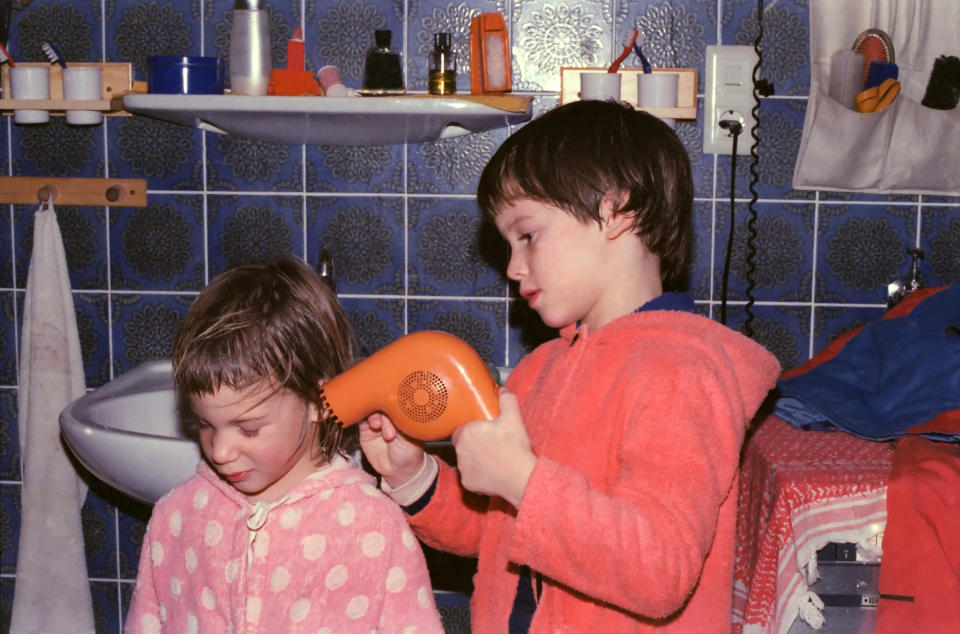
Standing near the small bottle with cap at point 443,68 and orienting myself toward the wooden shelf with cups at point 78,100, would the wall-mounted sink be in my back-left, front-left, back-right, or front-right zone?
front-left

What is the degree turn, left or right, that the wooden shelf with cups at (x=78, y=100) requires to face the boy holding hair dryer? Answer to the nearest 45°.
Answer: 0° — it already faces them

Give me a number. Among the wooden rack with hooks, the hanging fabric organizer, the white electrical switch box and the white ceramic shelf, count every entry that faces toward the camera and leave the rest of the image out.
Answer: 4

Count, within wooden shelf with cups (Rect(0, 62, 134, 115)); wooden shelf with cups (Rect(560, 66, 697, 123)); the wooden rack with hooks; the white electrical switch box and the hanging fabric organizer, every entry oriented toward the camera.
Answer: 5

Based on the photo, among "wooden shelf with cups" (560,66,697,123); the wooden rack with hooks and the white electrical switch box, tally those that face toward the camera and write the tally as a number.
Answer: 3

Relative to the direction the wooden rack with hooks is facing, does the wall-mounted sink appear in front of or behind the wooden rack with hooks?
in front

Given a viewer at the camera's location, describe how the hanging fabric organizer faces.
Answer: facing the viewer

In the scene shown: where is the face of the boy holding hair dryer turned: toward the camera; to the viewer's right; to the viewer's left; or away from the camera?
to the viewer's left

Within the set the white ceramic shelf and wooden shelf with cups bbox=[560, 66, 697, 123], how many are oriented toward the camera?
2

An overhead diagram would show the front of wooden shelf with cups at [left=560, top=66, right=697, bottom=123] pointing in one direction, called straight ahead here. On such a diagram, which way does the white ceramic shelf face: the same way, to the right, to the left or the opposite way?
the same way

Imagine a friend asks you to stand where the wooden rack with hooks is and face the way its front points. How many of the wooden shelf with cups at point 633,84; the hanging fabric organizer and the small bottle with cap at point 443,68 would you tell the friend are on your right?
0

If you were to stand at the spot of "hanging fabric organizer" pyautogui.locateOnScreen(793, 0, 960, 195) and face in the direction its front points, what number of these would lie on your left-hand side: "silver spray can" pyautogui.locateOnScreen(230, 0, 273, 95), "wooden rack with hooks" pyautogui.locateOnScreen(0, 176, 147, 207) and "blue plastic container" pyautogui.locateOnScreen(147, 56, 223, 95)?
0

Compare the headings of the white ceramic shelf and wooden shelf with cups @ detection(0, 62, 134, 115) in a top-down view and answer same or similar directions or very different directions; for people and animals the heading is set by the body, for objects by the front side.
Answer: same or similar directions

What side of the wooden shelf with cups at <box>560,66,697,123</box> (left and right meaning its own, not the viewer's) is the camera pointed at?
front
